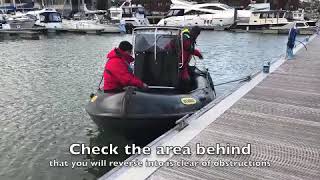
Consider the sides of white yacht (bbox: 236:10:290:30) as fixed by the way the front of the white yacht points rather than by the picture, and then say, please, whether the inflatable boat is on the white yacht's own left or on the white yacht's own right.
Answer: on the white yacht's own left

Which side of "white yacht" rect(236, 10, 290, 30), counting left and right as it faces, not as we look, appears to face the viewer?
left

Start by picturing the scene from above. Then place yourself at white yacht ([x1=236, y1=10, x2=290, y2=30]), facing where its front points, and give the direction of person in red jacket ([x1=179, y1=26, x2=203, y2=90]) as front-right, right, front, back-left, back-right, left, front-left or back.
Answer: left

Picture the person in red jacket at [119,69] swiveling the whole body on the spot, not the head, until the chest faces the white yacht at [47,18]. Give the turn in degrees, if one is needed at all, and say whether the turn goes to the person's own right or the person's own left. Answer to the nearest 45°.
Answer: approximately 90° to the person's own left

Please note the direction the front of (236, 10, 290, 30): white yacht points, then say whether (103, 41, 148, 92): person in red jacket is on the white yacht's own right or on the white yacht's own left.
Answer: on the white yacht's own left

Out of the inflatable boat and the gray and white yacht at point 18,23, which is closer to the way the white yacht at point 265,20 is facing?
the gray and white yacht

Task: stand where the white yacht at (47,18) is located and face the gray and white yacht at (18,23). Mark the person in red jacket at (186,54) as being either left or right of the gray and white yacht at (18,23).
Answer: left

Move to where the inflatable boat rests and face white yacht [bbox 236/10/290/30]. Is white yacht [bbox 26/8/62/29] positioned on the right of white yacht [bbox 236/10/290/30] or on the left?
left

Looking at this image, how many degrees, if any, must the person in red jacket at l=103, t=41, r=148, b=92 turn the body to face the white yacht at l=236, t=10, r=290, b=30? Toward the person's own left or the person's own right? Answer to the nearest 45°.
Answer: approximately 45° to the person's own left

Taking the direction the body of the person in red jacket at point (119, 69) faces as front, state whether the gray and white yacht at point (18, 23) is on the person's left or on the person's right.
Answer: on the person's left

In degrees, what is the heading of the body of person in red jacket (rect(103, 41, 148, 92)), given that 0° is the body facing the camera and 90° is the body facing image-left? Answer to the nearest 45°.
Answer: approximately 270°

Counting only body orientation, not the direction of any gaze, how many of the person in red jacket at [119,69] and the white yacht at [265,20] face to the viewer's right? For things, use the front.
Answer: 1
